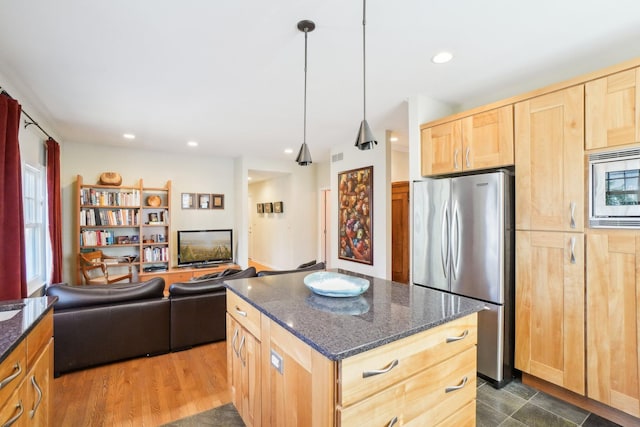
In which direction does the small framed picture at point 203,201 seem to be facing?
toward the camera

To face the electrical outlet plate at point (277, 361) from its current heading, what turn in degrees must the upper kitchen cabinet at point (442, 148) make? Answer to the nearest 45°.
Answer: approximately 45° to its left

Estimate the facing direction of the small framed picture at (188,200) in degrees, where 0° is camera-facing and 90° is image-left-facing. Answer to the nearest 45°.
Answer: approximately 0°

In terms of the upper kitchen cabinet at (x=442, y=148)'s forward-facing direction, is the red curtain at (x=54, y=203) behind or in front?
in front

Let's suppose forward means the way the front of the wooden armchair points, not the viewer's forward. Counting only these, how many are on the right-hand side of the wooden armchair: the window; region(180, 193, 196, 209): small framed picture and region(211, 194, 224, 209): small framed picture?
1

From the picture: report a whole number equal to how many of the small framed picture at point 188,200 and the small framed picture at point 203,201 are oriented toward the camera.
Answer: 2

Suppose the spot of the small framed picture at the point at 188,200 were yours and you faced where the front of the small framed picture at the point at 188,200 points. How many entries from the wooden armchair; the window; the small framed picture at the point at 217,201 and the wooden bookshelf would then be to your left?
1

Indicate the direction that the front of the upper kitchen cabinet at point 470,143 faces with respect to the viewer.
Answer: facing the viewer and to the left of the viewer

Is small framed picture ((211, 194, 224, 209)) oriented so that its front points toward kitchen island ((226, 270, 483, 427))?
yes

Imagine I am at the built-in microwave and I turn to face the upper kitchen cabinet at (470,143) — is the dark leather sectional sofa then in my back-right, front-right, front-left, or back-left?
front-left

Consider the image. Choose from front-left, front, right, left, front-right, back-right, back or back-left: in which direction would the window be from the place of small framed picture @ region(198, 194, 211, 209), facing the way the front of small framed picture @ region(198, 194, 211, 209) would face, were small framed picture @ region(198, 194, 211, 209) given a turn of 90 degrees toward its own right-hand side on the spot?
front-left

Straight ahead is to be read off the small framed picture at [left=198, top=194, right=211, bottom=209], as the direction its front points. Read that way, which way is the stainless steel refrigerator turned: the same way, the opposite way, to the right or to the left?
to the right

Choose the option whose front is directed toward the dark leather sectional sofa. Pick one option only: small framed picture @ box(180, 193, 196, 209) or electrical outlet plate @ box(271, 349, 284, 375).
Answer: the small framed picture

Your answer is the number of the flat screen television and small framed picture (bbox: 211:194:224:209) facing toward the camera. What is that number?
2
